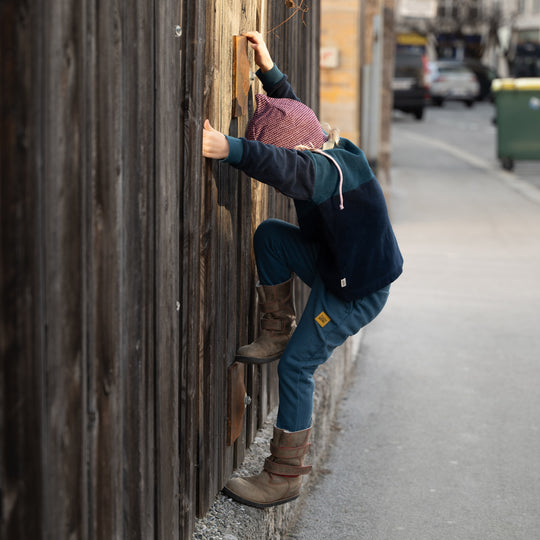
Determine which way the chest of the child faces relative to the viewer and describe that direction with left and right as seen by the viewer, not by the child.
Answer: facing to the left of the viewer

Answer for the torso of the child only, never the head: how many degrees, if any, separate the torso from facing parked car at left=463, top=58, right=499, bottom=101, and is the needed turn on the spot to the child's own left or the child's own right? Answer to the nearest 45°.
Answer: approximately 90° to the child's own right

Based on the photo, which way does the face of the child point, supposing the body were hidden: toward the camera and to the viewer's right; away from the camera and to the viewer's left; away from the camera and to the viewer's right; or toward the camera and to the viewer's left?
away from the camera and to the viewer's left

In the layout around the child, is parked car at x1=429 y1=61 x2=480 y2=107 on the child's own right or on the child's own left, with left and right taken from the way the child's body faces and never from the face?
on the child's own right

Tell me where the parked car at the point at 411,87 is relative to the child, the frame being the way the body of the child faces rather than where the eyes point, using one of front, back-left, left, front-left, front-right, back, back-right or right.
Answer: right

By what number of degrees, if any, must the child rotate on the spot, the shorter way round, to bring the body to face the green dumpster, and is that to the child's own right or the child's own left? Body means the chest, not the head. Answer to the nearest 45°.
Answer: approximately 90° to the child's own right
